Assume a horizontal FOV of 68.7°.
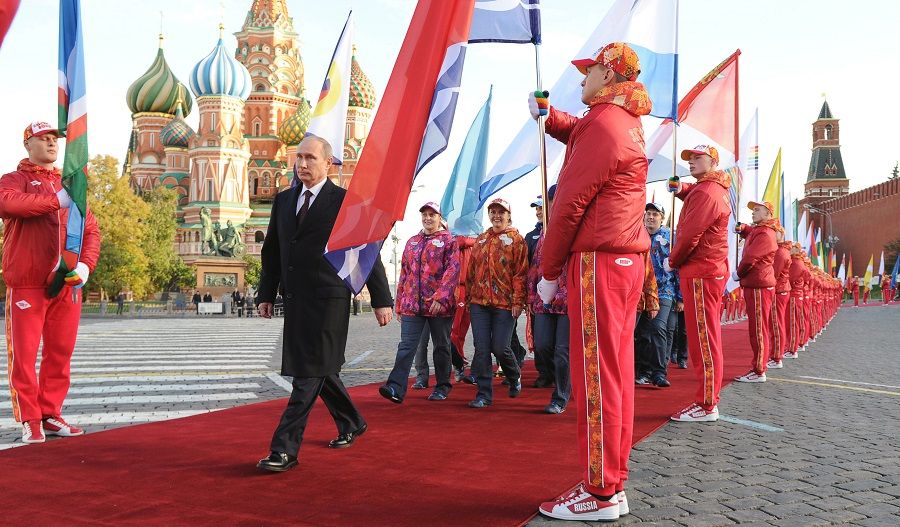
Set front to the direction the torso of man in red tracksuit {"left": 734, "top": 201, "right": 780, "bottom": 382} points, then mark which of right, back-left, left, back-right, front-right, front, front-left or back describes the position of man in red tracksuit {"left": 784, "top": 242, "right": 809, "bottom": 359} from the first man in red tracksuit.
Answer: right

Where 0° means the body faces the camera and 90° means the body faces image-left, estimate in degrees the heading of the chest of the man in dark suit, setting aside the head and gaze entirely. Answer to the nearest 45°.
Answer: approximately 45°

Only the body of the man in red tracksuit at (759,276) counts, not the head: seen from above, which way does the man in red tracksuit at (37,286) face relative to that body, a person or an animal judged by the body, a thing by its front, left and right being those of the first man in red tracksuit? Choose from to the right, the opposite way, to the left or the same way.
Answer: the opposite way

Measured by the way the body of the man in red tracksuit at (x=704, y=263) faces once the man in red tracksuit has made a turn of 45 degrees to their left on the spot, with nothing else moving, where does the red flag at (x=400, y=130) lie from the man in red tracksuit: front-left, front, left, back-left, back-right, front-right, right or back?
front

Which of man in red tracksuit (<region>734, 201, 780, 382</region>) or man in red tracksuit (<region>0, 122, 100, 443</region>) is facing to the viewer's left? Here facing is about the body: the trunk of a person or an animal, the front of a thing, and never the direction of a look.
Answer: the man in red tracksuit (<region>734, 201, 780, 382</region>)

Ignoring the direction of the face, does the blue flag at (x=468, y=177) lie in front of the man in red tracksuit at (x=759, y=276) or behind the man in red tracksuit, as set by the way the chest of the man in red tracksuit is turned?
in front

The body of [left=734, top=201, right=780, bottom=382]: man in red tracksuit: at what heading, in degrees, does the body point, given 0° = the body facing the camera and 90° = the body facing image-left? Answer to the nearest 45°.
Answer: approximately 90°

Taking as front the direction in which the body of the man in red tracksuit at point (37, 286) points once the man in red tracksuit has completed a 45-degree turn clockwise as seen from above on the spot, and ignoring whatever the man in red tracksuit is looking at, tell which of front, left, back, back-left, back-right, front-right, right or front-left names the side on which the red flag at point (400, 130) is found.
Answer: front-left

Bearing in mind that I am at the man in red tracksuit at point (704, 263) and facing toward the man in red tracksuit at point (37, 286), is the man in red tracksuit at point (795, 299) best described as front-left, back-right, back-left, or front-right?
back-right

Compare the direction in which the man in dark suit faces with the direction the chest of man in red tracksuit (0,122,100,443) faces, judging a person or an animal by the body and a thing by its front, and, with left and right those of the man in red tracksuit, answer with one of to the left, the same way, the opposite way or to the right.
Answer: to the right

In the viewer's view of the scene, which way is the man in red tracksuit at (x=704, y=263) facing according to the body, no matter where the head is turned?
to the viewer's left

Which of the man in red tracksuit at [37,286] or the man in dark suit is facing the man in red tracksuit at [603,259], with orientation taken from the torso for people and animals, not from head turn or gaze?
the man in red tracksuit at [37,286]

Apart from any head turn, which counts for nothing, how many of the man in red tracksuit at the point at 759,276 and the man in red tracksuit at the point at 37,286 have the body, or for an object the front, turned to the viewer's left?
1

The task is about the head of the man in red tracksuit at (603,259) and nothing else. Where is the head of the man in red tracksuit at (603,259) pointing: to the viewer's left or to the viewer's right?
to the viewer's left

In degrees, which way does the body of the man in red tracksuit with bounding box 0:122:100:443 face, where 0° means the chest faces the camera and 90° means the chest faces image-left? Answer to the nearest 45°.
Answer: approximately 315°

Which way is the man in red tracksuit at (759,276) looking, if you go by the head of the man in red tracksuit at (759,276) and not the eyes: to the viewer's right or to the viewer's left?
to the viewer's left
